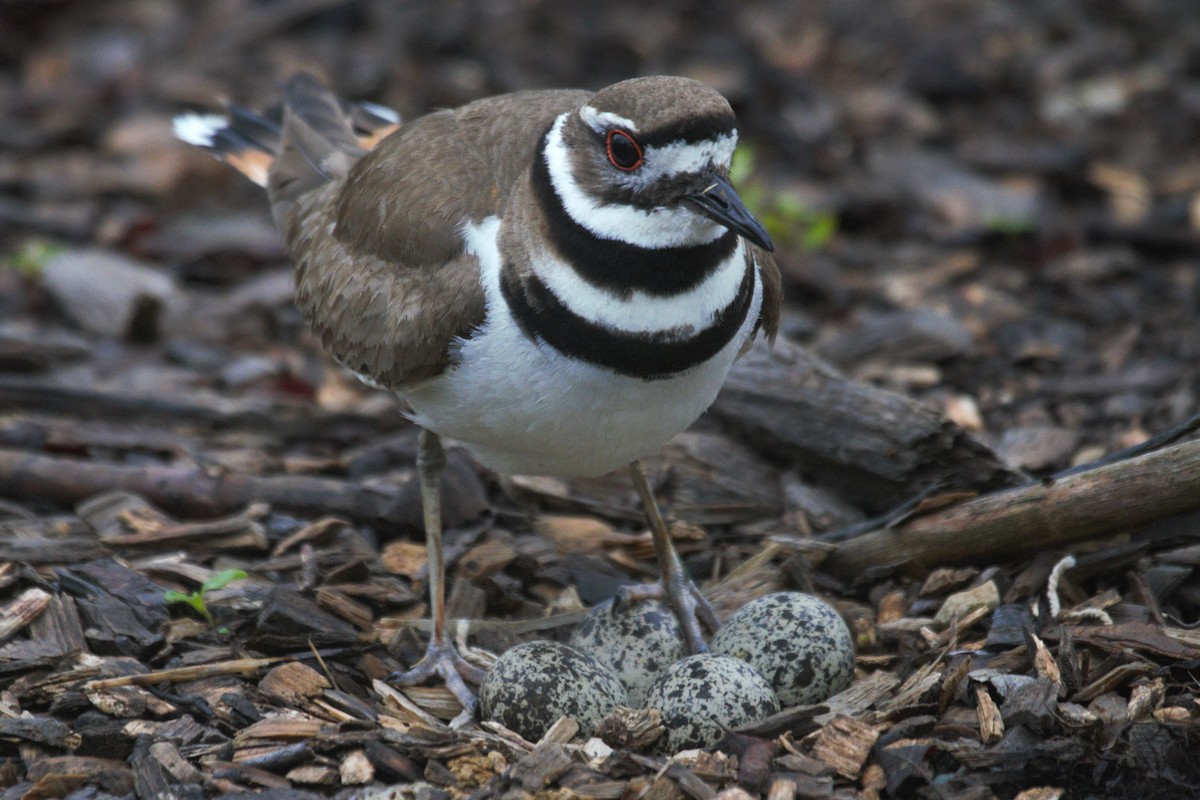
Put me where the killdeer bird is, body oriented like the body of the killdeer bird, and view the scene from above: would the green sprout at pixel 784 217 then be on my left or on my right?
on my left

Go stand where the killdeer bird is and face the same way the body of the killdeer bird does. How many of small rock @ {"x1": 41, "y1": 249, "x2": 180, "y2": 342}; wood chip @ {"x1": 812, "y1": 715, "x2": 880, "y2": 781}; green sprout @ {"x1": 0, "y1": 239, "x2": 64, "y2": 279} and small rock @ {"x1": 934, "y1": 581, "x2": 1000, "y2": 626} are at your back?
2

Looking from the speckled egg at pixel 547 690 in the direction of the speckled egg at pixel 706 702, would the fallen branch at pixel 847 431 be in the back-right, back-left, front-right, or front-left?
front-left

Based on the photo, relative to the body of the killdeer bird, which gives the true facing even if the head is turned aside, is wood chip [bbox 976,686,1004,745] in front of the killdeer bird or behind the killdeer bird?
in front

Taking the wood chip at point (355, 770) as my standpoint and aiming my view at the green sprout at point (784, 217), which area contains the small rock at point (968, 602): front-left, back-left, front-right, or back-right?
front-right

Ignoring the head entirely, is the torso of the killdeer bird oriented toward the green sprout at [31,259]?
no

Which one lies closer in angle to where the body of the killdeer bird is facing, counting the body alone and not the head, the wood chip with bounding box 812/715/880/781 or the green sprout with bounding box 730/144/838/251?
the wood chip

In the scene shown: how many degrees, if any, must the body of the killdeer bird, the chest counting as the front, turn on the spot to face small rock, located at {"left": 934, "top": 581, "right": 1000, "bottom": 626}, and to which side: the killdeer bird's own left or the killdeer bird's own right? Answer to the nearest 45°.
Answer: approximately 45° to the killdeer bird's own left

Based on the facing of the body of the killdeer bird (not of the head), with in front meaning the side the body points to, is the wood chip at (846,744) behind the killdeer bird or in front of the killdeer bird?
in front

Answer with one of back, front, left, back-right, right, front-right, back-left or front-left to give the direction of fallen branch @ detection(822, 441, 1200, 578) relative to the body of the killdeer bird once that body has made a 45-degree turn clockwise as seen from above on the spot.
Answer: left

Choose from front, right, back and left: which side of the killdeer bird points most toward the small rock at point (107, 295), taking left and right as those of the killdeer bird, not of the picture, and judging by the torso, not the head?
back

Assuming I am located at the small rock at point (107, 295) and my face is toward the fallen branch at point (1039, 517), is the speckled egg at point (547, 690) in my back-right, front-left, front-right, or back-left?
front-right

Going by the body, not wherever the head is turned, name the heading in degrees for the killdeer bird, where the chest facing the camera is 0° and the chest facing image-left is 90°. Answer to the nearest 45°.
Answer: approximately 315°

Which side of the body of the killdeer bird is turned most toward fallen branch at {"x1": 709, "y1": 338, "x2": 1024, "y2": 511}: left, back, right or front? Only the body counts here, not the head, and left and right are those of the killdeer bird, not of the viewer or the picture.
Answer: left
